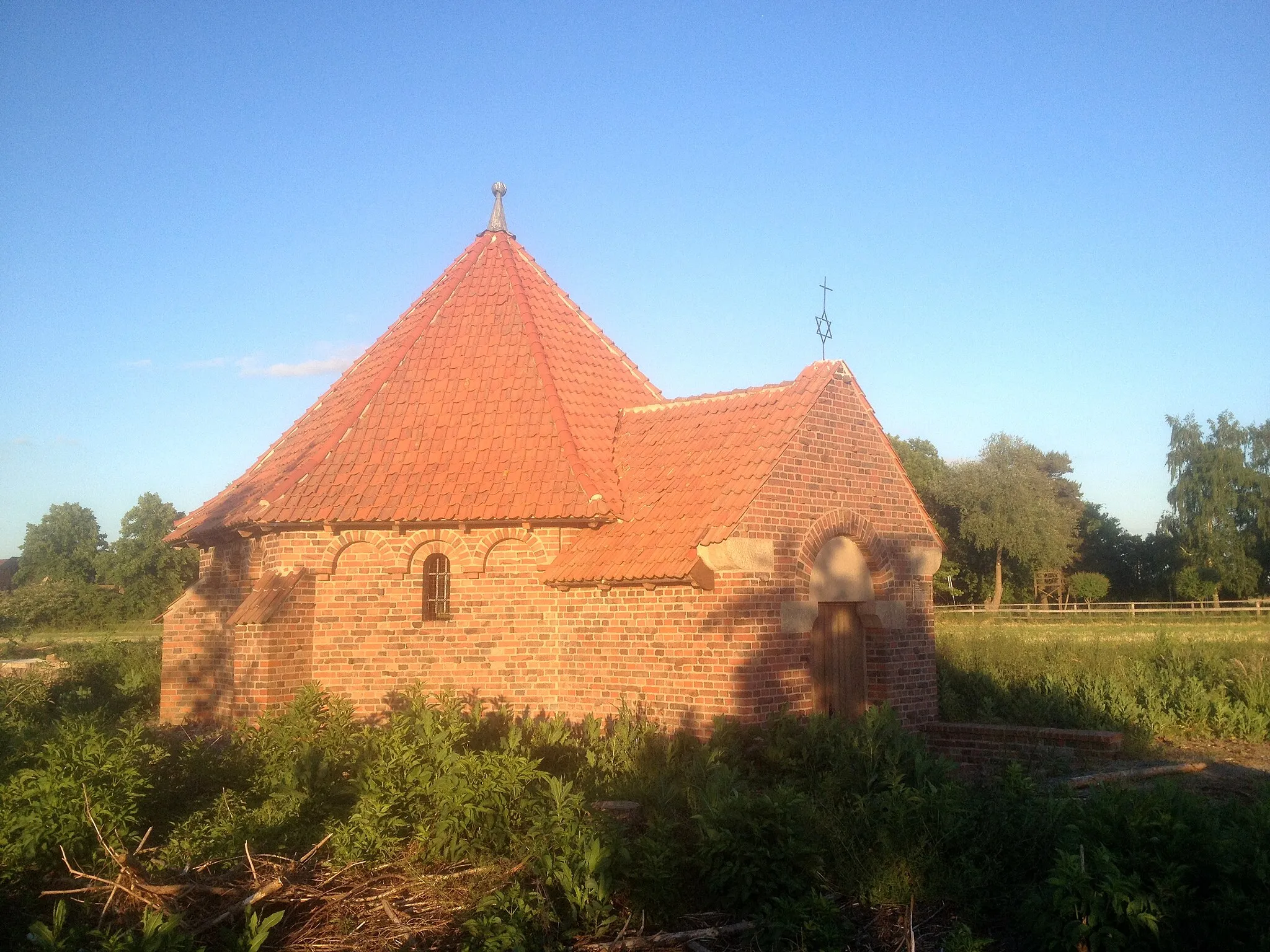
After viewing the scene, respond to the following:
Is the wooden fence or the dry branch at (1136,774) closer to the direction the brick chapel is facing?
the dry branch

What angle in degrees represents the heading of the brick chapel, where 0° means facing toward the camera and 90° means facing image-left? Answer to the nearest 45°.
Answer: approximately 315°

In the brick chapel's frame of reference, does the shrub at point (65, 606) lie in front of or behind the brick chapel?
behind

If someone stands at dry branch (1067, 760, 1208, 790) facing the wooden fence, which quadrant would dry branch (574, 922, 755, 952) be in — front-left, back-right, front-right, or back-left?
back-left

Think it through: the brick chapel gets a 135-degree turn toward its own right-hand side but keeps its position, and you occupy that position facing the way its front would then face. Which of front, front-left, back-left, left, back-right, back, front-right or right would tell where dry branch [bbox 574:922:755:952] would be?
left

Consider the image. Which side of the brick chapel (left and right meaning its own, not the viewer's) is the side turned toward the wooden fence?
left

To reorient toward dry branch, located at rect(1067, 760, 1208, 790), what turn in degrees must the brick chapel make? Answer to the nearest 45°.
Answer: approximately 45° to its left
